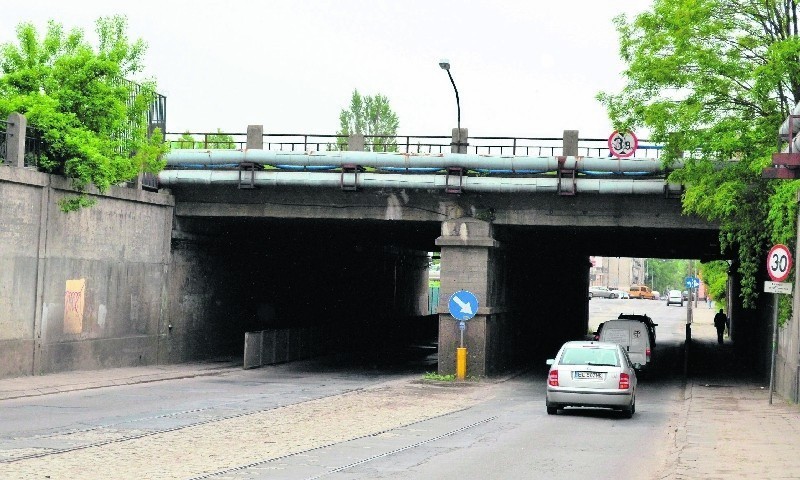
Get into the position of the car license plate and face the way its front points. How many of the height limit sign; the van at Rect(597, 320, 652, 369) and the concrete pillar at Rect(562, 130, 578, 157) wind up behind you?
3

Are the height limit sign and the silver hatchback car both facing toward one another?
yes

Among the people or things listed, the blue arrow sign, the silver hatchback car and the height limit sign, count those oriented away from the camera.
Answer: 1

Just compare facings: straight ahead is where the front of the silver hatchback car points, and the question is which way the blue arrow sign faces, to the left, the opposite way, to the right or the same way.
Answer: the opposite way

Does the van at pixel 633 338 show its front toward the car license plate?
no

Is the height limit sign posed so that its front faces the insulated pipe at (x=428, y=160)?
no

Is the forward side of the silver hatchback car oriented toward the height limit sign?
yes

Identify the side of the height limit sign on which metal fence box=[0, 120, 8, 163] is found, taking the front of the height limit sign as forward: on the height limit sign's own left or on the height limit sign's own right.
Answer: on the height limit sign's own right

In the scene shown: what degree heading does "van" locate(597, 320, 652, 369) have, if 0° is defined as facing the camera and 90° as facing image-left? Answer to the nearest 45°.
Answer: approximately 180°

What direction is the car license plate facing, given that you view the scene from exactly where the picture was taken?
facing the viewer

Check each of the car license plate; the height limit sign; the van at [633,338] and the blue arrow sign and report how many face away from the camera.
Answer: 1

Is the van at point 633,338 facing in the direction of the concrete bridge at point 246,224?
no

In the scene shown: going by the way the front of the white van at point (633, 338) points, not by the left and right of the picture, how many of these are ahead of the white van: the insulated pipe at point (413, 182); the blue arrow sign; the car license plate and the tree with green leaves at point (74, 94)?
0

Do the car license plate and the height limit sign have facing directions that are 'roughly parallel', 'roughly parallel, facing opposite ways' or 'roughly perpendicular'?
roughly parallel

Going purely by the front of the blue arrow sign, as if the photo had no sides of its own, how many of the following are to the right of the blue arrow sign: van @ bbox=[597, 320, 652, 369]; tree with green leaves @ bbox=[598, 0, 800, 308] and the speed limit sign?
0

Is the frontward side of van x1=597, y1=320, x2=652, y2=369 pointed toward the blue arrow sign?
no

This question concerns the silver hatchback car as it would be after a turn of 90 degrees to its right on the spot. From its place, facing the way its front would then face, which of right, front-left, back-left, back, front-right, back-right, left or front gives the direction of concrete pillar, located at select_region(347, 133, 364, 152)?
back-left

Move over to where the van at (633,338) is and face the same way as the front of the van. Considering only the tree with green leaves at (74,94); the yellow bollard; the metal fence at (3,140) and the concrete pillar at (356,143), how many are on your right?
0

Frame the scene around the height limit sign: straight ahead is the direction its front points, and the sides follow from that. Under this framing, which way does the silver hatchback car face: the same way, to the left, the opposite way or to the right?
the opposite way

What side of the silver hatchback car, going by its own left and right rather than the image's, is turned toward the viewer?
back
